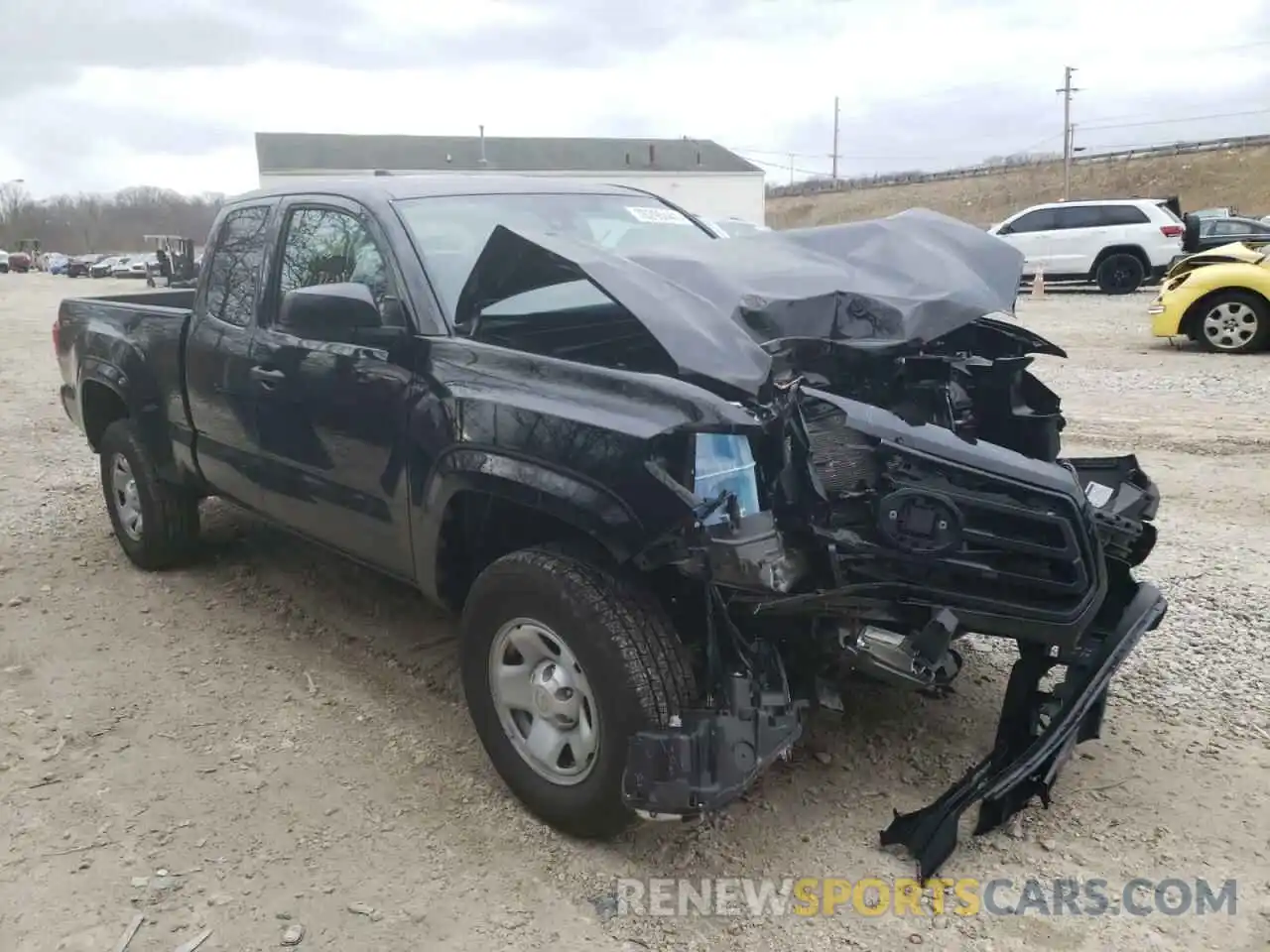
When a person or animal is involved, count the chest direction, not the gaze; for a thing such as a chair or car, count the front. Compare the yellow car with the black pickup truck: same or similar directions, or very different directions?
very different directions

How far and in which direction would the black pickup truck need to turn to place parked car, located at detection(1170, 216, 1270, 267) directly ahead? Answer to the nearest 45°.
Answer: approximately 90° to its left

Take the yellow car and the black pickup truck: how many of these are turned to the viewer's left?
1

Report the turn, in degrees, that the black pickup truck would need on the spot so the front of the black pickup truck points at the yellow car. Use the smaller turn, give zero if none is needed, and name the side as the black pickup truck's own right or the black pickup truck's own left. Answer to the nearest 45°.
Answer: approximately 90° to the black pickup truck's own left

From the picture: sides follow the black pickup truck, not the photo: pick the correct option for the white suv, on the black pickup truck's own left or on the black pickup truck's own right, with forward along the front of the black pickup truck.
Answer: on the black pickup truck's own left

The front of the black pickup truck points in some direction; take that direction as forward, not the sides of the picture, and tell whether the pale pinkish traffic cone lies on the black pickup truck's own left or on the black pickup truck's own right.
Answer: on the black pickup truck's own left

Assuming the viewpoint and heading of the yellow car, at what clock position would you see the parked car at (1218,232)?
The parked car is roughly at 3 o'clock from the yellow car.

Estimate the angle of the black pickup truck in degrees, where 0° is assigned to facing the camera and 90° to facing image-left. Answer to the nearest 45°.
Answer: approximately 315°

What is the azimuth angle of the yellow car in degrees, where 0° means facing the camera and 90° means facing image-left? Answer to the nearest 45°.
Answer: approximately 90°

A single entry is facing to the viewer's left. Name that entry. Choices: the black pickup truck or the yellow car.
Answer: the yellow car
